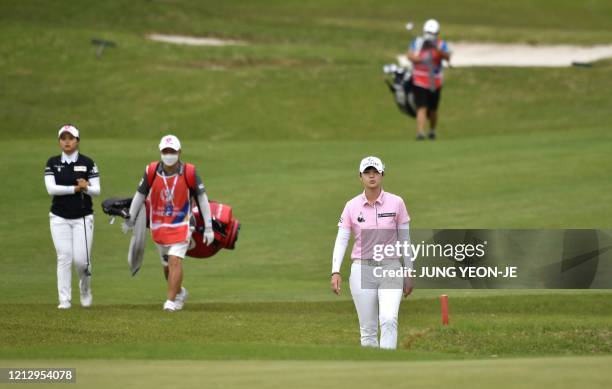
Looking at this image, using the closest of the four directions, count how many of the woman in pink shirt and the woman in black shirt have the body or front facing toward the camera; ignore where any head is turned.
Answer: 2

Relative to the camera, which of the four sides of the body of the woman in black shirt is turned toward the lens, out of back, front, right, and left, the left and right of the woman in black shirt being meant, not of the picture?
front

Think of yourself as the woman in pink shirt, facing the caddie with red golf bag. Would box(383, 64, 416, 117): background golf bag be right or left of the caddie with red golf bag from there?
right

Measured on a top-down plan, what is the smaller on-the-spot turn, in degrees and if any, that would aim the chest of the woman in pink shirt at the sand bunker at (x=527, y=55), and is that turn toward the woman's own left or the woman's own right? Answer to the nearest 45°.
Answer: approximately 180°

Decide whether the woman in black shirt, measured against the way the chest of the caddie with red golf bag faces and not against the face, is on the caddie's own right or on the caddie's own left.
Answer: on the caddie's own right

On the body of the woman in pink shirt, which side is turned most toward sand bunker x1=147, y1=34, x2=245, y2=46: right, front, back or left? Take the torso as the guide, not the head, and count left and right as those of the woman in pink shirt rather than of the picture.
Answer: back

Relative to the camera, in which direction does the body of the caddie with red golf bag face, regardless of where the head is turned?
toward the camera

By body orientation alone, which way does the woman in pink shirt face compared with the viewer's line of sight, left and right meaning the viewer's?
facing the viewer

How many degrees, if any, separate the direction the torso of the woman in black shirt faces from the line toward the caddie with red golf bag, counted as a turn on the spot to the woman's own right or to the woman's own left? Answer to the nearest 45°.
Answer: approximately 45° to the woman's own left

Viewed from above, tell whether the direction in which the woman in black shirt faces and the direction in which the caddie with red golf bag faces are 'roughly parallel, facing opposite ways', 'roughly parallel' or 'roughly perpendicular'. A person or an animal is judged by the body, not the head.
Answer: roughly parallel

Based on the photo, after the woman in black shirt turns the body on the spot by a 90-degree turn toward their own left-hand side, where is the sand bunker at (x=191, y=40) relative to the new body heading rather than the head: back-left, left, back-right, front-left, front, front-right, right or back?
left

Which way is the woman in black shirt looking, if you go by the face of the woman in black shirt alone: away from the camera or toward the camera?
toward the camera

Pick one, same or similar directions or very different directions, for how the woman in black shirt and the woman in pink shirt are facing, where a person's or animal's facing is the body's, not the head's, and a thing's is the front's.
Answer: same or similar directions

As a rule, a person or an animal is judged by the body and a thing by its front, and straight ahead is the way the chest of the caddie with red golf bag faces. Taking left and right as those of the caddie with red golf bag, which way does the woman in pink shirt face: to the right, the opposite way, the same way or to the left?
the same way

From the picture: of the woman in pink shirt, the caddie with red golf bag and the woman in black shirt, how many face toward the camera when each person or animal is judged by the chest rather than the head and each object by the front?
3
